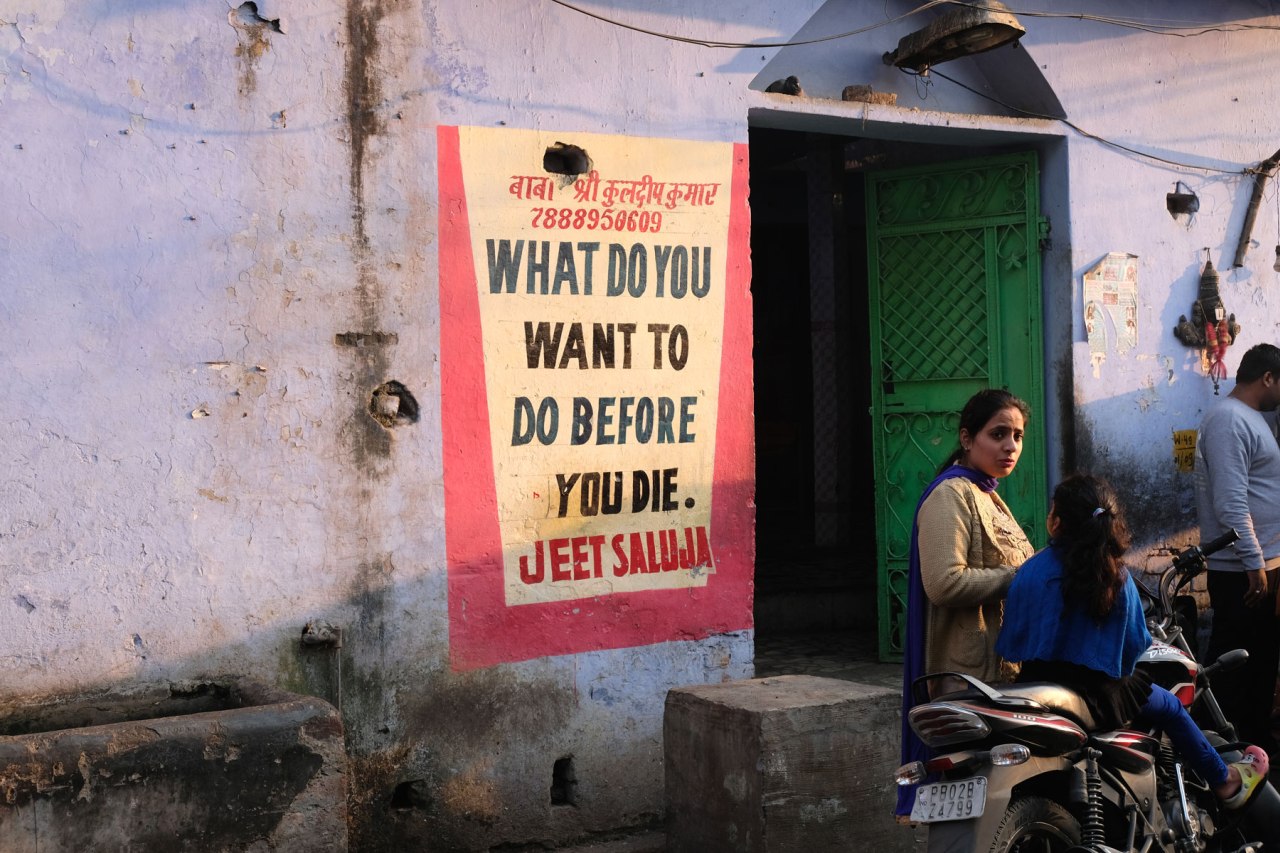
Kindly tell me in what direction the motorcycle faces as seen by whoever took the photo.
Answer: facing away from the viewer and to the right of the viewer

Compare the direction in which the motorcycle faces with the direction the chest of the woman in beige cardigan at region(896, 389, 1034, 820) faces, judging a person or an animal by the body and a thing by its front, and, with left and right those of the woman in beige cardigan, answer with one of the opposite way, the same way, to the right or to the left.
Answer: to the left

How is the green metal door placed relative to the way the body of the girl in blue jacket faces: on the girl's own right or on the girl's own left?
on the girl's own left

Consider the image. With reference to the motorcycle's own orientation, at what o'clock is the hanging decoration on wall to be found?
The hanging decoration on wall is roughly at 11 o'clock from the motorcycle.

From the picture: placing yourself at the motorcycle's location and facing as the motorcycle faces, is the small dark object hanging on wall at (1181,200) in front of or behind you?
in front

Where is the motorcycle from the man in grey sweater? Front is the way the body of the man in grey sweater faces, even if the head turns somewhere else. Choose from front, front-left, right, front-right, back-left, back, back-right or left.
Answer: right

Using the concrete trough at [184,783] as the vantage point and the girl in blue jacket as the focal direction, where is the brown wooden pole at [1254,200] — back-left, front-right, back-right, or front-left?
front-left

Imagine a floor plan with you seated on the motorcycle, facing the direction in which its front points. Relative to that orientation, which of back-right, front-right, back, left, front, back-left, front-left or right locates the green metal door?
front-left
